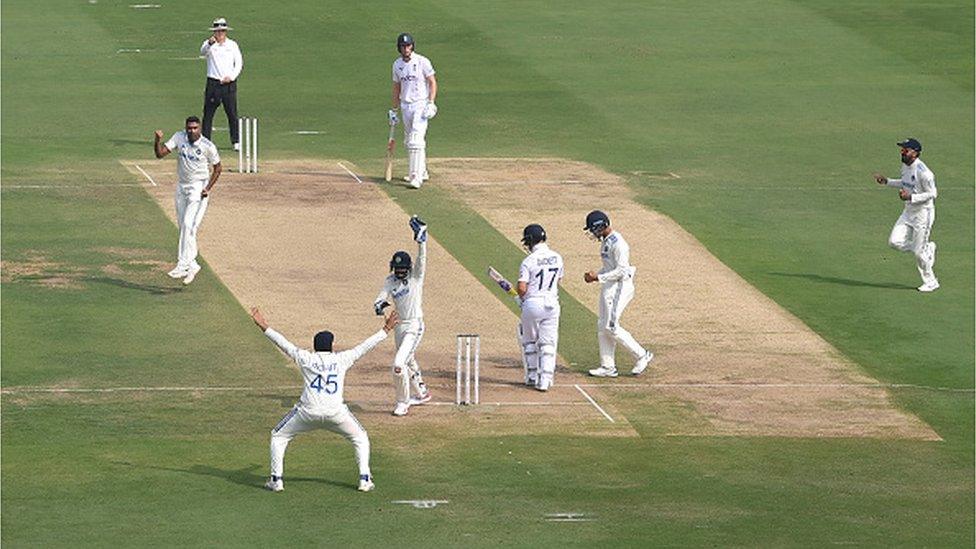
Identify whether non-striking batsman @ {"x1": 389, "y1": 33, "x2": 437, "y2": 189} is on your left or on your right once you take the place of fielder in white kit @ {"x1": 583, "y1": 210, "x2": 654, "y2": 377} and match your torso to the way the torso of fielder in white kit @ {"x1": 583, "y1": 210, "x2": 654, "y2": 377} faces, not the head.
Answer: on your right

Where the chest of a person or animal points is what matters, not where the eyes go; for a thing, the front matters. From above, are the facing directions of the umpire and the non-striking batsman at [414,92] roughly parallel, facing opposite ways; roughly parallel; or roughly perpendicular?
roughly parallel

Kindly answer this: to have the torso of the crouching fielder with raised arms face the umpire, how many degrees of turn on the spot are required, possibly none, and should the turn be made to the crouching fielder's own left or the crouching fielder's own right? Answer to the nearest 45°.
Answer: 0° — they already face them

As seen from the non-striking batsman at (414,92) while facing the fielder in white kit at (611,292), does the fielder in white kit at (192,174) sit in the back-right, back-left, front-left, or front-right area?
front-right

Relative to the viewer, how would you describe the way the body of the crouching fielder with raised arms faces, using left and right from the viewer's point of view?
facing away from the viewer

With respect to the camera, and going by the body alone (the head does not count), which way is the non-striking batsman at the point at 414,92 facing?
toward the camera

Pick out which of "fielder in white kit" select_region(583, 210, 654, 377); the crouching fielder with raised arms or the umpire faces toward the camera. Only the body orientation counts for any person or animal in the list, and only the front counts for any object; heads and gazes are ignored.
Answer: the umpire

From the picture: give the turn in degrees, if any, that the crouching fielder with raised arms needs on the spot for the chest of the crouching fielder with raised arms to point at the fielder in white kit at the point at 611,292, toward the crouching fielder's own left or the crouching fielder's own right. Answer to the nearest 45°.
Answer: approximately 45° to the crouching fielder's own right

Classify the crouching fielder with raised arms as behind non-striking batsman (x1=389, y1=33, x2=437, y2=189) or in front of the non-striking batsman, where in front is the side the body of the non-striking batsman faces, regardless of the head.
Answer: in front

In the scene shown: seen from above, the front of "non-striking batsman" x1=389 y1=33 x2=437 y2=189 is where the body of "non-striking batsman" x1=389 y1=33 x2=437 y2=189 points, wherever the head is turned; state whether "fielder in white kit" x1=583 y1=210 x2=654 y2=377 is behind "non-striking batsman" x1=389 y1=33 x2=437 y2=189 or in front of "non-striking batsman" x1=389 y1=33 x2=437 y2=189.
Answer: in front

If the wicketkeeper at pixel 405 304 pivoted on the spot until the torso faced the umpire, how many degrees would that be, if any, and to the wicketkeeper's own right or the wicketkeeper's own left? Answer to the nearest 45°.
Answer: approximately 135° to the wicketkeeper's own right

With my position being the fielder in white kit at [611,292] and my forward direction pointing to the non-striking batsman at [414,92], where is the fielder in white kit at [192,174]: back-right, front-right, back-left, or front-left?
front-left

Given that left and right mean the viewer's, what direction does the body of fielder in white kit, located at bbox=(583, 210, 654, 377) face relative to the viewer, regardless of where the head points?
facing to the left of the viewer

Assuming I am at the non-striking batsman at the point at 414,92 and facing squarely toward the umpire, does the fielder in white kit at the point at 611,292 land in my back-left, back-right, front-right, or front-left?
back-left

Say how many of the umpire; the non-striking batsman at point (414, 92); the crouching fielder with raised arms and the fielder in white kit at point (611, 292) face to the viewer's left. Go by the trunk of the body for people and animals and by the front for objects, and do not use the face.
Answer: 1
